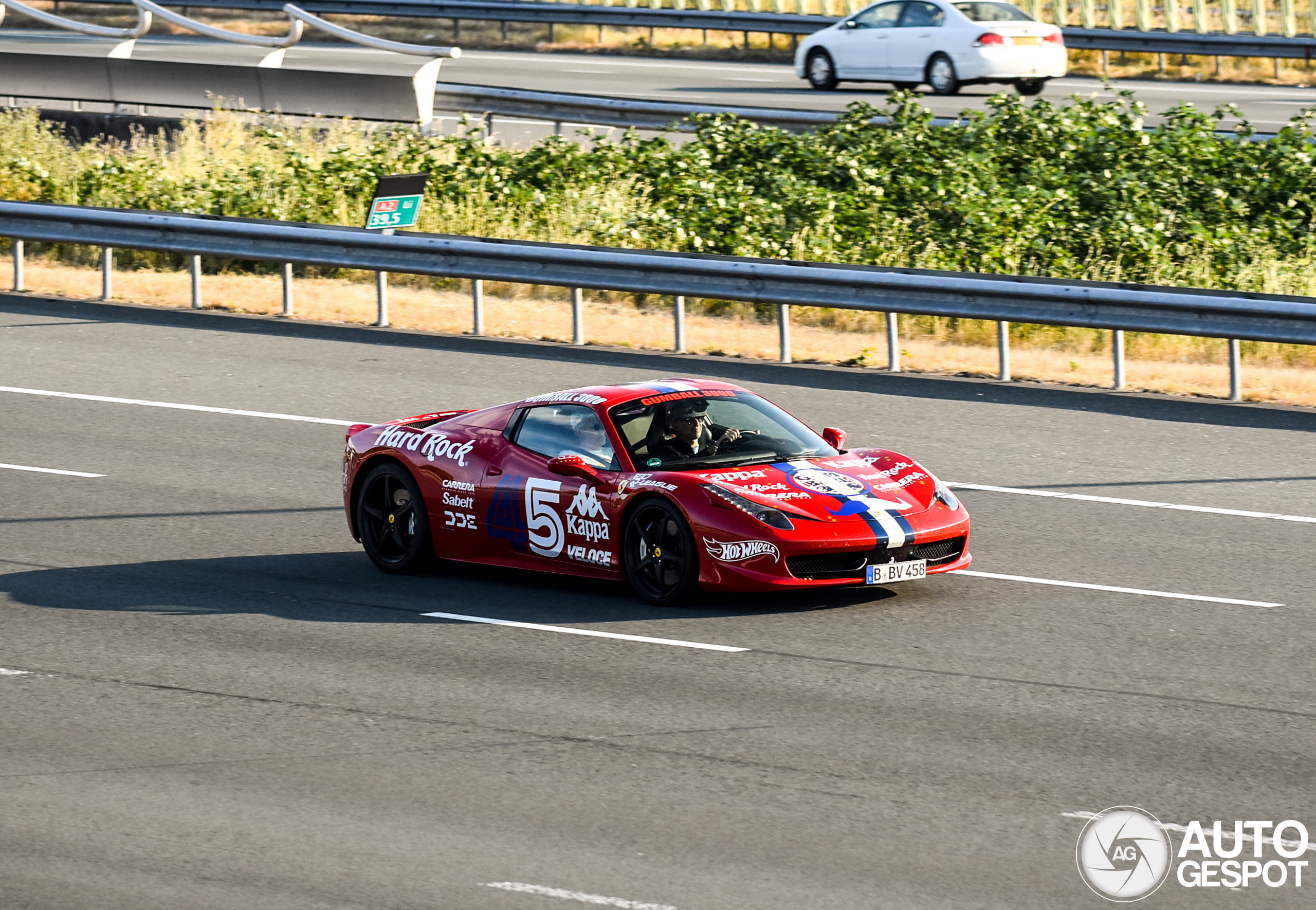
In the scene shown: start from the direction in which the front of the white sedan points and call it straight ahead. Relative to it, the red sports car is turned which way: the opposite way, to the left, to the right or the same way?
the opposite way

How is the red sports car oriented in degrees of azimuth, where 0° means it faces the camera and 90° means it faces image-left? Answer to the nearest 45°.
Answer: approximately 315°

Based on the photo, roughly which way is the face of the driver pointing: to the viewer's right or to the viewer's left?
to the viewer's right

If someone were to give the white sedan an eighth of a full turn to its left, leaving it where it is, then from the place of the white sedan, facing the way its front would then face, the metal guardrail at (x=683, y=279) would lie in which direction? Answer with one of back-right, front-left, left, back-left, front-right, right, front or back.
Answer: left

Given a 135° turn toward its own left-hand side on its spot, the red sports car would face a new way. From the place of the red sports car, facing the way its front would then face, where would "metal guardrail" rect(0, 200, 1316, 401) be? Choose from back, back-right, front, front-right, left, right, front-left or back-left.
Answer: front

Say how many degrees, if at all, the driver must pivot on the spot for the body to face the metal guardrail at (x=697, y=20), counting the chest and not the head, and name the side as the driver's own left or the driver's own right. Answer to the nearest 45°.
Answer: approximately 135° to the driver's own left

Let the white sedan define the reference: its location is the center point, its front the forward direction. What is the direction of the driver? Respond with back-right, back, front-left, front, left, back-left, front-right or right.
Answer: back-left

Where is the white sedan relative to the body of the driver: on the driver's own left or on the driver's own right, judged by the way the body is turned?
on the driver's own left

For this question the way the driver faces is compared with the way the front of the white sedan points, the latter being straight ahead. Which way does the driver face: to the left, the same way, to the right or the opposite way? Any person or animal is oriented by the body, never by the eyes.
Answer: the opposite way

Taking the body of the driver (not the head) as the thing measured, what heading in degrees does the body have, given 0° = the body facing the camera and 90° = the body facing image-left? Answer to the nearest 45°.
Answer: approximately 315°

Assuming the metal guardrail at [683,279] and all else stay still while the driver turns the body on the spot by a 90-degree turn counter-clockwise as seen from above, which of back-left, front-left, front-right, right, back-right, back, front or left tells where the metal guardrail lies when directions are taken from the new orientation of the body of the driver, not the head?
front-left

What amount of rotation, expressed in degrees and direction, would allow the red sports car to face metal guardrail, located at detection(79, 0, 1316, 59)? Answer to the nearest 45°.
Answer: approximately 135° to its left

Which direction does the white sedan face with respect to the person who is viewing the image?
facing away from the viewer and to the left of the viewer
